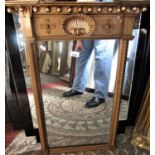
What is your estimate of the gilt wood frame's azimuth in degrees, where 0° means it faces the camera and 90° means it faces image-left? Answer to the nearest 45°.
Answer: approximately 0°
